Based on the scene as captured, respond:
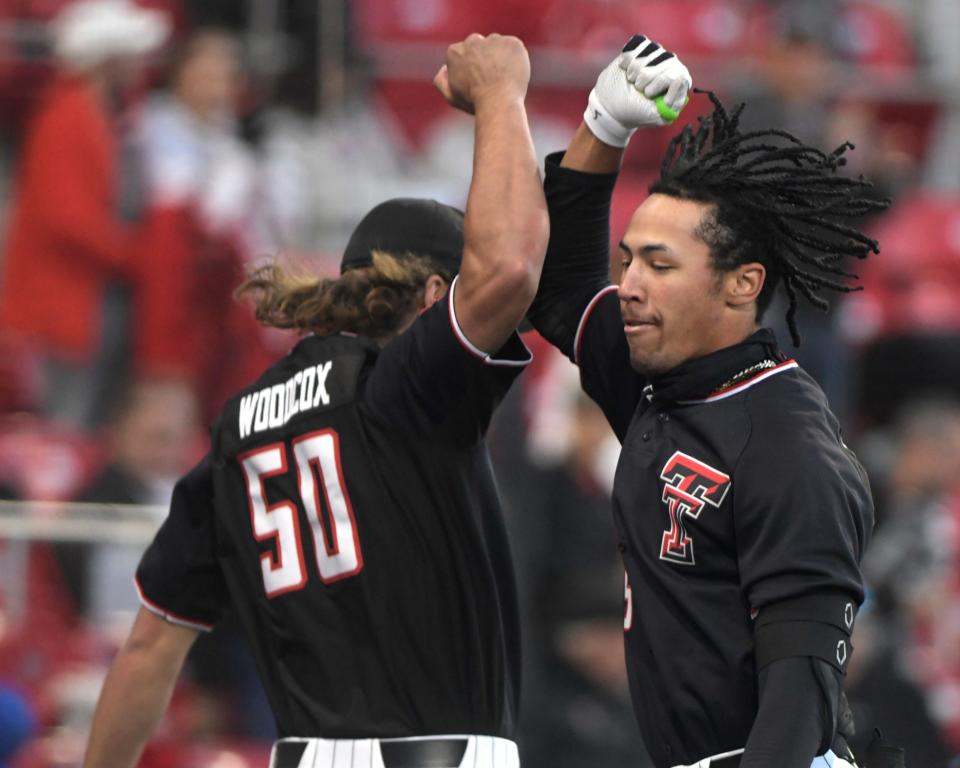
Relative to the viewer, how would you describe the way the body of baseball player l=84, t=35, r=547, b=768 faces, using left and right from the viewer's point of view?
facing away from the viewer and to the right of the viewer

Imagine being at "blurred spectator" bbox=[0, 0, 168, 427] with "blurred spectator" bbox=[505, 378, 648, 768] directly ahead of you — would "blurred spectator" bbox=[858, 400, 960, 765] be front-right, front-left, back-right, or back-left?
front-left

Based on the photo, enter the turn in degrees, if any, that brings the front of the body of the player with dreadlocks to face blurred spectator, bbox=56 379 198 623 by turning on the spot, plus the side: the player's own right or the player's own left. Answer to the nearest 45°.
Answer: approximately 90° to the player's own right

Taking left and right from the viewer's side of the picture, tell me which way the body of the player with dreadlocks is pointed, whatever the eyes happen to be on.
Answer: facing the viewer and to the left of the viewer

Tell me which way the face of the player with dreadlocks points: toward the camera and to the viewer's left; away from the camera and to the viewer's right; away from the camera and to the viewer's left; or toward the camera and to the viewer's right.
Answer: toward the camera and to the viewer's left

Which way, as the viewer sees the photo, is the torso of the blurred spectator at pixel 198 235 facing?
toward the camera

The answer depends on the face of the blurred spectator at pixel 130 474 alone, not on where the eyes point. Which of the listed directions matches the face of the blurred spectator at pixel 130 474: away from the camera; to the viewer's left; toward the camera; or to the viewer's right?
toward the camera

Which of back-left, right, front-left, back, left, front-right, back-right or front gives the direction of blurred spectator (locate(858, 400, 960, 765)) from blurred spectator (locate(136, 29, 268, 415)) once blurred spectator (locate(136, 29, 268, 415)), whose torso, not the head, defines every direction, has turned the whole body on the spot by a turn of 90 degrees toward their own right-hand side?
back
